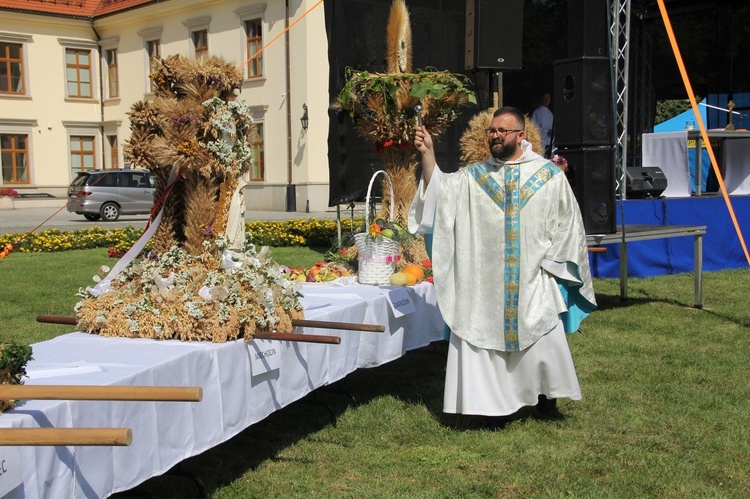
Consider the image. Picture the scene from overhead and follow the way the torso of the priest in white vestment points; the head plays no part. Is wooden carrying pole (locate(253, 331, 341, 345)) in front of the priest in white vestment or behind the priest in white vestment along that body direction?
in front

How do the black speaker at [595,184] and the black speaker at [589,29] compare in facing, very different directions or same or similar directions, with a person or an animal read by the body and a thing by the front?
same or similar directions

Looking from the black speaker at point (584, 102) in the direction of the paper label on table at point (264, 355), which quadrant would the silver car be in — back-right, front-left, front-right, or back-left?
back-right

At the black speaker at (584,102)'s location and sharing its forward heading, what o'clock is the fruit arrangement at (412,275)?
The fruit arrangement is roughly at 2 o'clock from the black speaker.

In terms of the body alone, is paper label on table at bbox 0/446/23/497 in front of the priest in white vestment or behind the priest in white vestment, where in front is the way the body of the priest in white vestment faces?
in front

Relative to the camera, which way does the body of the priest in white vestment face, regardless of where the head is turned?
toward the camera

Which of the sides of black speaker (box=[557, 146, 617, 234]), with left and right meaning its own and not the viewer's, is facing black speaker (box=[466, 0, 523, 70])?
right

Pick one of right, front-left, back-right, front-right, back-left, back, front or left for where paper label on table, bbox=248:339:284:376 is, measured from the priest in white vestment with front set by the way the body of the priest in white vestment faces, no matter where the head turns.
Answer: front-right

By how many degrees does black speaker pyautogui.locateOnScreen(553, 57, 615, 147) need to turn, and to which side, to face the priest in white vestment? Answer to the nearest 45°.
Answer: approximately 45° to its right

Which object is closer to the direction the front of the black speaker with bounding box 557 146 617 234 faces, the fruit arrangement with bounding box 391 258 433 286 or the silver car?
the fruit arrangement

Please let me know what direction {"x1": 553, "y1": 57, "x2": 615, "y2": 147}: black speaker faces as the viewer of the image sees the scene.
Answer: facing the viewer and to the right of the viewer

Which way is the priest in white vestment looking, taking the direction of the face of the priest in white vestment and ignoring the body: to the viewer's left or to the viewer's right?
to the viewer's left

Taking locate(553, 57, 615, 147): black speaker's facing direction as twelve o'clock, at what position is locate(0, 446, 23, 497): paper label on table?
The paper label on table is roughly at 2 o'clock from the black speaker.
